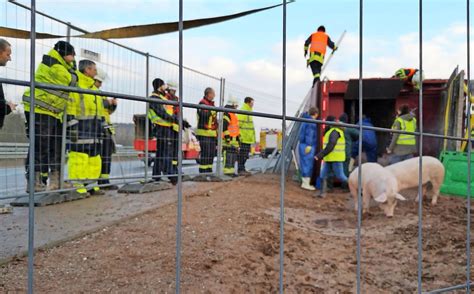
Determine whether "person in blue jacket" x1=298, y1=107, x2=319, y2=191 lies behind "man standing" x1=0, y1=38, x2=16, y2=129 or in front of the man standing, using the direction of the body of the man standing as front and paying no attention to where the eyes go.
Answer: in front

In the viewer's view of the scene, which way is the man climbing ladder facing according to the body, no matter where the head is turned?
away from the camera

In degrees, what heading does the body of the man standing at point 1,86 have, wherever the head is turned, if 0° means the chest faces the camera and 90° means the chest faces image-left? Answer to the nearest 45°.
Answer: approximately 270°

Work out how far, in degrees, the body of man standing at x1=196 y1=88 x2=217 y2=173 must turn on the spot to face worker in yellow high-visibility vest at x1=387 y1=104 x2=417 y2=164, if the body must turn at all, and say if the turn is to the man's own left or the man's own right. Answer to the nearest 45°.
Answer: approximately 45° to the man's own left

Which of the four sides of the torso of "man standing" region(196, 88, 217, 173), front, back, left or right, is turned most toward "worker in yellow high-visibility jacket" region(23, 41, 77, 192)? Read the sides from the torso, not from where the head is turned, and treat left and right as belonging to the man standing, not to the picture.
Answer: right

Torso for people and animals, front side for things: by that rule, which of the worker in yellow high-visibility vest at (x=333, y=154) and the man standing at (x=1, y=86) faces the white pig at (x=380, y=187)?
the man standing

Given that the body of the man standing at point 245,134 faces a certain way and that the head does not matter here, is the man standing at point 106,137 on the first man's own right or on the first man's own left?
on the first man's own right

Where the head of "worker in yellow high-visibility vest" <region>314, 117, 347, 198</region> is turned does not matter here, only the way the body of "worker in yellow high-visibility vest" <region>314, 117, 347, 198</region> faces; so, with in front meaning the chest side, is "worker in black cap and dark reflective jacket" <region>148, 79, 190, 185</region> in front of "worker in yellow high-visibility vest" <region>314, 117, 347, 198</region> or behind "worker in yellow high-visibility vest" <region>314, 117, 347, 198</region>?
in front

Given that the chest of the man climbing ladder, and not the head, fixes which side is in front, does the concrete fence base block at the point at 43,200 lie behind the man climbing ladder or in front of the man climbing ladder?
behind

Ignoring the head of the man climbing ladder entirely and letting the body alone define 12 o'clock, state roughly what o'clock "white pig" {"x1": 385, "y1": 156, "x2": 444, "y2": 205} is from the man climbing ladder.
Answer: The white pig is roughly at 5 o'clock from the man climbing ladder.

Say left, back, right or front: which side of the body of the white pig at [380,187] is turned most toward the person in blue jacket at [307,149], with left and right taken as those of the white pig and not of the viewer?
back

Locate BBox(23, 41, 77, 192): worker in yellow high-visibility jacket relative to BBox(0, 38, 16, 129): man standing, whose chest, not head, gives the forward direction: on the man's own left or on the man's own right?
on the man's own left
